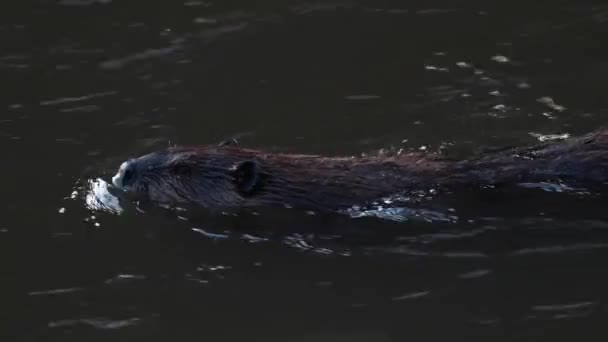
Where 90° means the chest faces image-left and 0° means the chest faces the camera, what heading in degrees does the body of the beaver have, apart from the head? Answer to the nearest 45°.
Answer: approximately 90°
